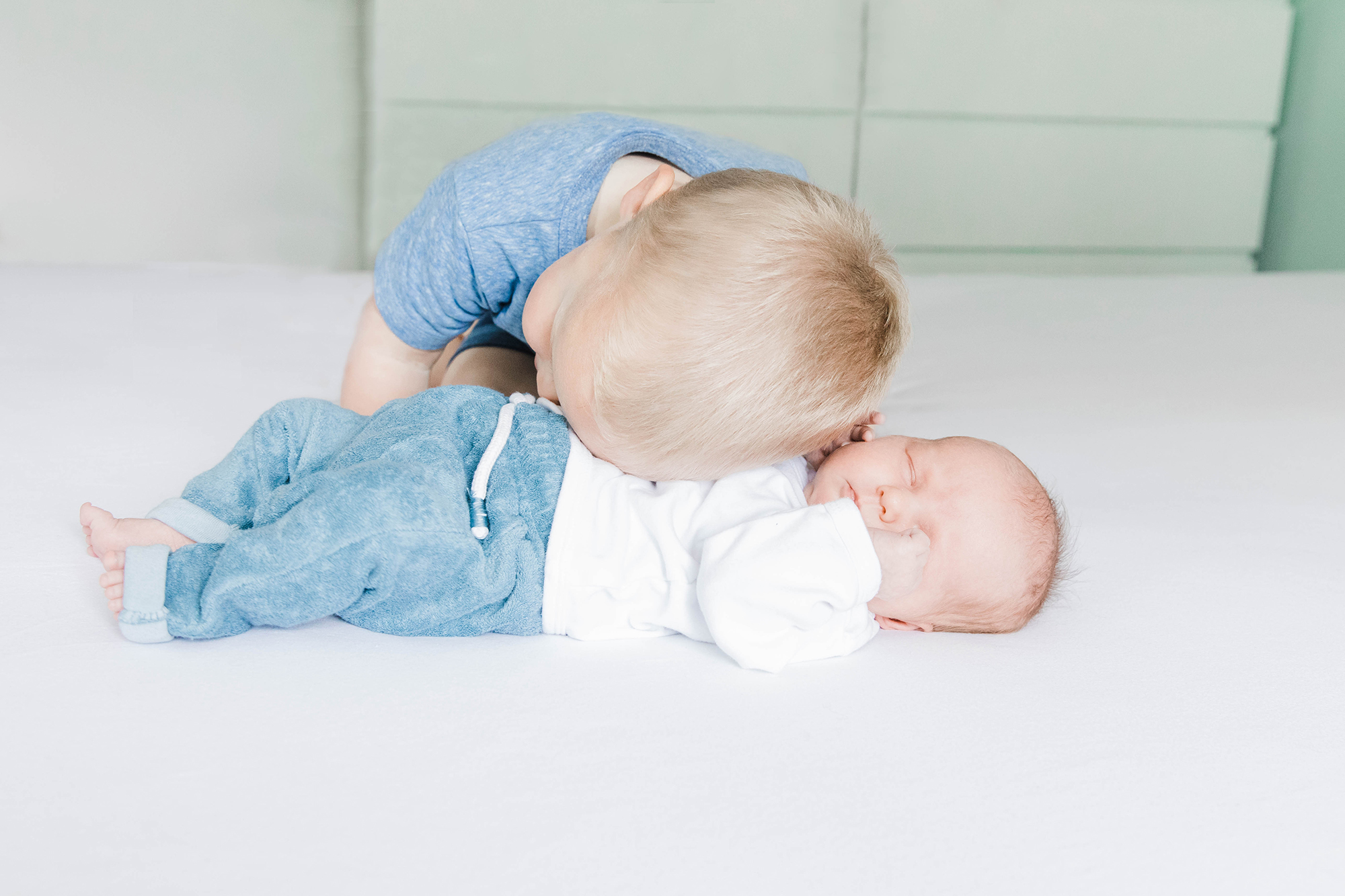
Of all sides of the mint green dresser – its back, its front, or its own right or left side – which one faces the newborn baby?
front

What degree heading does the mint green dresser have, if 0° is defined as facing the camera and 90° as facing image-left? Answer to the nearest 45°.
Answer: approximately 0°

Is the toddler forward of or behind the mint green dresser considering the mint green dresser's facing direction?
forward
